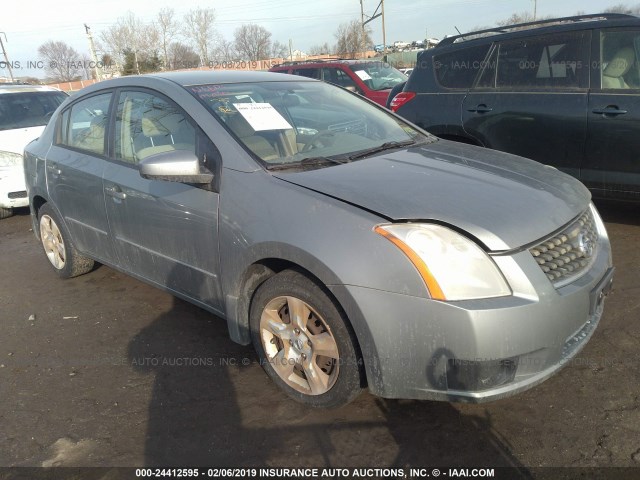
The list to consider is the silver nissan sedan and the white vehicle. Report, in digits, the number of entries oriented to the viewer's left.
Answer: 0

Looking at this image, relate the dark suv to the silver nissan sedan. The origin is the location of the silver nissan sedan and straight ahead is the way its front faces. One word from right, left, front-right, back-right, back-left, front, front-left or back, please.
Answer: left

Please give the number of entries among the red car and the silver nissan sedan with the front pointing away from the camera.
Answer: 0

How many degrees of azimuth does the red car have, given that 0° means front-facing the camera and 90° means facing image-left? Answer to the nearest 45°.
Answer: approximately 315°

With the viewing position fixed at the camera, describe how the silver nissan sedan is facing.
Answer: facing the viewer and to the right of the viewer

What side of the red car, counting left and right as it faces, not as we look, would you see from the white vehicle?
right

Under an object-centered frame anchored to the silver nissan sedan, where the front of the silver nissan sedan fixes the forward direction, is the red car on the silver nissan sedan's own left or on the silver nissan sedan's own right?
on the silver nissan sedan's own left

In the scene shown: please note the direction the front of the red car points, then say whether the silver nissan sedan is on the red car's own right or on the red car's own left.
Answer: on the red car's own right
